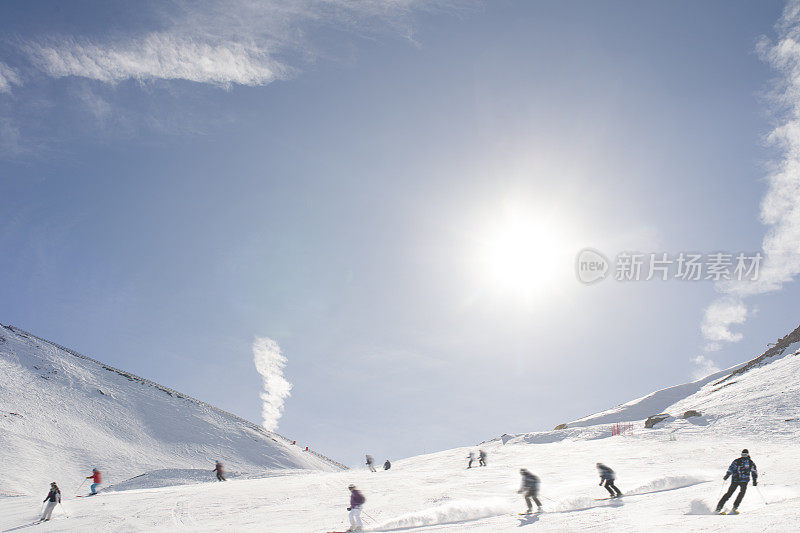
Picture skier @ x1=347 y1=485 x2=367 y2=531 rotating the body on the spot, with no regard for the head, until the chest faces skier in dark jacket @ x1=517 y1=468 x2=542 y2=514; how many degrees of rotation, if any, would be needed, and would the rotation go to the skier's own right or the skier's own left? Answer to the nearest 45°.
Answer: approximately 180°

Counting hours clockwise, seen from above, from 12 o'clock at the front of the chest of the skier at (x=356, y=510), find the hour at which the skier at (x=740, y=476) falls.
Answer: the skier at (x=740, y=476) is roughly at 7 o'clock from the skier at (x=356, y=510).

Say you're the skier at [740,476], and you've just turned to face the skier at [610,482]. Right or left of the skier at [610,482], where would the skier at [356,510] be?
left
